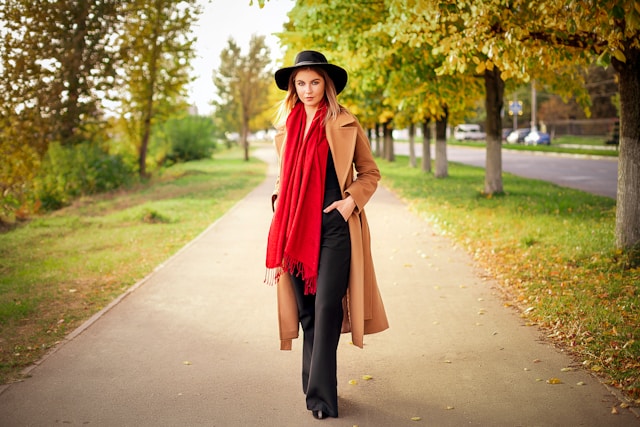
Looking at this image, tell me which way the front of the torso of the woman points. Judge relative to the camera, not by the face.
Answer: toward the camera

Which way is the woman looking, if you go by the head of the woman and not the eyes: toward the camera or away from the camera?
toward the camera

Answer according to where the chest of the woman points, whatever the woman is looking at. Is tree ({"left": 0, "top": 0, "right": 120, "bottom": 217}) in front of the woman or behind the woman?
behind

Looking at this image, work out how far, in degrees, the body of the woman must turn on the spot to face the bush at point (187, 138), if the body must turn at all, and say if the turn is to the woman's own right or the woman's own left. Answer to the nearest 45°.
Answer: approximately 180°

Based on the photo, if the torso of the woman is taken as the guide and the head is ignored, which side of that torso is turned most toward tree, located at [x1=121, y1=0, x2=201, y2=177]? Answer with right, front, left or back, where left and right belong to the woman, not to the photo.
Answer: back

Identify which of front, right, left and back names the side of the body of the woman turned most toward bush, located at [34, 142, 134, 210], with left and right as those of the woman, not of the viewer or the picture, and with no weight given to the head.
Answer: back
